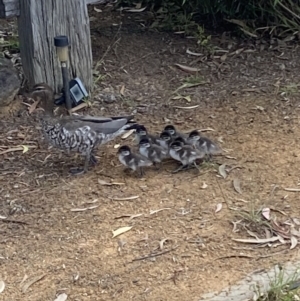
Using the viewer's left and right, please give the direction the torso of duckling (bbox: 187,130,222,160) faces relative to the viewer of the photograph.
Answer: facing to the left of the viewer

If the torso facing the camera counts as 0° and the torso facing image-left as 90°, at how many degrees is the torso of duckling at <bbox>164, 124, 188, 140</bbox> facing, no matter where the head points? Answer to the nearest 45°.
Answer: approximately 90°

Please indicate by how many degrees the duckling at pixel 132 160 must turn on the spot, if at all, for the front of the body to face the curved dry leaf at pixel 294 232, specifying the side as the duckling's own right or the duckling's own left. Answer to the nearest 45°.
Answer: approximately 135° to the duckling's own left

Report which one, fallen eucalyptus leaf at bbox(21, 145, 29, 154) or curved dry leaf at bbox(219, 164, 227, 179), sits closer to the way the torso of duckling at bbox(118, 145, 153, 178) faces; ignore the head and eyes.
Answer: the fallen eucalyptus leaf

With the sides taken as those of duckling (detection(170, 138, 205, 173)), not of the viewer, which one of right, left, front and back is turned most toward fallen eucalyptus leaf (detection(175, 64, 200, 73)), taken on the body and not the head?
right

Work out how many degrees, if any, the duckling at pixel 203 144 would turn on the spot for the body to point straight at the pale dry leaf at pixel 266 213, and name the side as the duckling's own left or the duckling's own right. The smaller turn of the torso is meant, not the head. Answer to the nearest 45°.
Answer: approximately 135° to the duckling's own left

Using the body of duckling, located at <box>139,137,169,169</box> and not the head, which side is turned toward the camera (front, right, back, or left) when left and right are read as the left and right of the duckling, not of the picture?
left

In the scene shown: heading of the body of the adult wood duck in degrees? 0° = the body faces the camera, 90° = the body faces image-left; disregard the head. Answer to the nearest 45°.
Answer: approximately 90°

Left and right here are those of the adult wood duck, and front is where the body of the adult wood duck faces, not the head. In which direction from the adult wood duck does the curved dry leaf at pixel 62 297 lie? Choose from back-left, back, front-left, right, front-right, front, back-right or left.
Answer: left

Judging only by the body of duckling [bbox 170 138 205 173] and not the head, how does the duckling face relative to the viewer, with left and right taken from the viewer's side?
facing to the left of the viewer

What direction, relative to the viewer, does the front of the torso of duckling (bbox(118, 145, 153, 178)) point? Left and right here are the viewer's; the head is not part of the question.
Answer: facing to the left of the viewer

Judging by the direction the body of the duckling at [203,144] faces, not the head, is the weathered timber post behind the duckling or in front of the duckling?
in front
